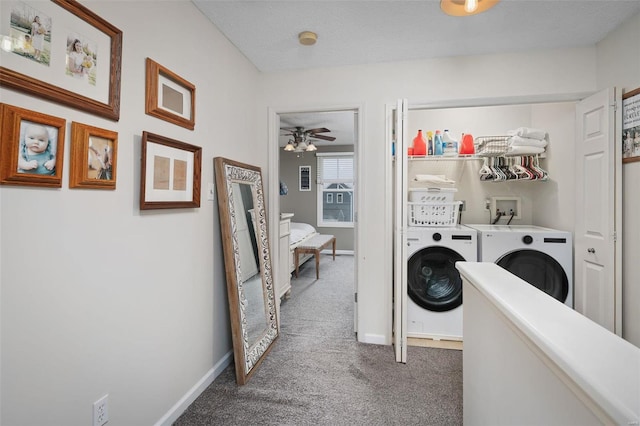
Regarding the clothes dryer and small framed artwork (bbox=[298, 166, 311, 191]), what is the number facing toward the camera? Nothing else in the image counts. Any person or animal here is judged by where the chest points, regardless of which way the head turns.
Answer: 2

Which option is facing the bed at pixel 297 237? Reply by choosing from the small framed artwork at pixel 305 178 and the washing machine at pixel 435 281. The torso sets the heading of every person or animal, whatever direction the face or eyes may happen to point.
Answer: the small framed artwork

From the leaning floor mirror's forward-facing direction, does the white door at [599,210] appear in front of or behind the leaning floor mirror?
in front

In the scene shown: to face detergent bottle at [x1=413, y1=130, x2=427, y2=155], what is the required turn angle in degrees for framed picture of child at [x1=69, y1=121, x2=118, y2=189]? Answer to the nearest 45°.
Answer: approximately 45° to its left

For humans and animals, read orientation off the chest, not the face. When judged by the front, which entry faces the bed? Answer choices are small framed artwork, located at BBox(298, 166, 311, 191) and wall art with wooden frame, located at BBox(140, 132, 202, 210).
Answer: the small framed artwork

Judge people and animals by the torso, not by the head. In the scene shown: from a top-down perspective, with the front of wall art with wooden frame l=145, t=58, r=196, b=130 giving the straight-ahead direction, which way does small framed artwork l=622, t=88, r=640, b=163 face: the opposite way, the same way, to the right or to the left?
the opposite way

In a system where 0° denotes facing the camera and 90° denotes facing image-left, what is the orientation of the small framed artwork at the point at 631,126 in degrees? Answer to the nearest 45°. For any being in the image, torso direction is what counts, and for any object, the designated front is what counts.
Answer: approximately 45°

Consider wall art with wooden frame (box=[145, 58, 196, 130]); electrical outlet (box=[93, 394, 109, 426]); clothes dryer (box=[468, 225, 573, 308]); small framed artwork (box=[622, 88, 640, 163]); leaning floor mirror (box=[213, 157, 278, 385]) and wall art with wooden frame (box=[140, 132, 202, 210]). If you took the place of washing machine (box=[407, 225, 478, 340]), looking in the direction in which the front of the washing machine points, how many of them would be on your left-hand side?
2

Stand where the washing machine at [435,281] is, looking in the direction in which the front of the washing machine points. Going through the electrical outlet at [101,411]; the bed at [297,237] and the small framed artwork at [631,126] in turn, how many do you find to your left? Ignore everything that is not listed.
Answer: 1

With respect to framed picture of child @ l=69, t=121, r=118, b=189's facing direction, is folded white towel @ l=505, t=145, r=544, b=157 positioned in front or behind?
in front

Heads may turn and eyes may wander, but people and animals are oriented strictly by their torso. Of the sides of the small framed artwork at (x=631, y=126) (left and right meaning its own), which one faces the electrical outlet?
front

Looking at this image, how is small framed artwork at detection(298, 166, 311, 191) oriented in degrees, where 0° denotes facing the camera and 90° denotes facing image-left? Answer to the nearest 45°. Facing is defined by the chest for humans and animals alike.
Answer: approximately 0°

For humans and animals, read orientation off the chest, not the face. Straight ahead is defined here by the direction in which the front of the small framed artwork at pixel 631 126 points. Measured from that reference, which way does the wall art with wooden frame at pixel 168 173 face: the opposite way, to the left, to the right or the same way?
the opposite way

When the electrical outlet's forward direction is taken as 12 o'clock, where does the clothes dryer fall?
The clothes dryer is roughly at 11 o'clock from the electrical outlet.

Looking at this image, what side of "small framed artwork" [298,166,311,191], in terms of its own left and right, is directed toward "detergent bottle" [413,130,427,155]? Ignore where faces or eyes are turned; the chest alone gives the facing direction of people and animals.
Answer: front
